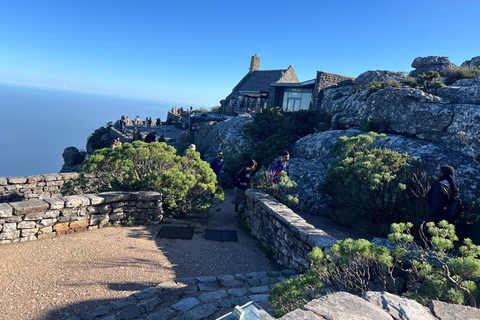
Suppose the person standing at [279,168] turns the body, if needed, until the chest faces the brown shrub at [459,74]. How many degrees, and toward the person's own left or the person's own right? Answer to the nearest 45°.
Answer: approximately 90° to the person's own left

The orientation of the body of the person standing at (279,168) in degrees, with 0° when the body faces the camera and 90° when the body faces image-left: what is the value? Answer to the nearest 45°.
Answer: approximately 315°

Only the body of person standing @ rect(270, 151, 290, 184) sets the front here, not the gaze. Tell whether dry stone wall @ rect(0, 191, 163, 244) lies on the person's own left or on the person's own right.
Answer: on the person's own right

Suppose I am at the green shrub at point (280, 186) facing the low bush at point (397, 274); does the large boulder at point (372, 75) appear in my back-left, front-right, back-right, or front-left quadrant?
back-left

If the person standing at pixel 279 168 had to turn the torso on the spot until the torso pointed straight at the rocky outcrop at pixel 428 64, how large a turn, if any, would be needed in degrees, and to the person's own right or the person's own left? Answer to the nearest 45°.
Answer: approximately 90° to the person's own left
